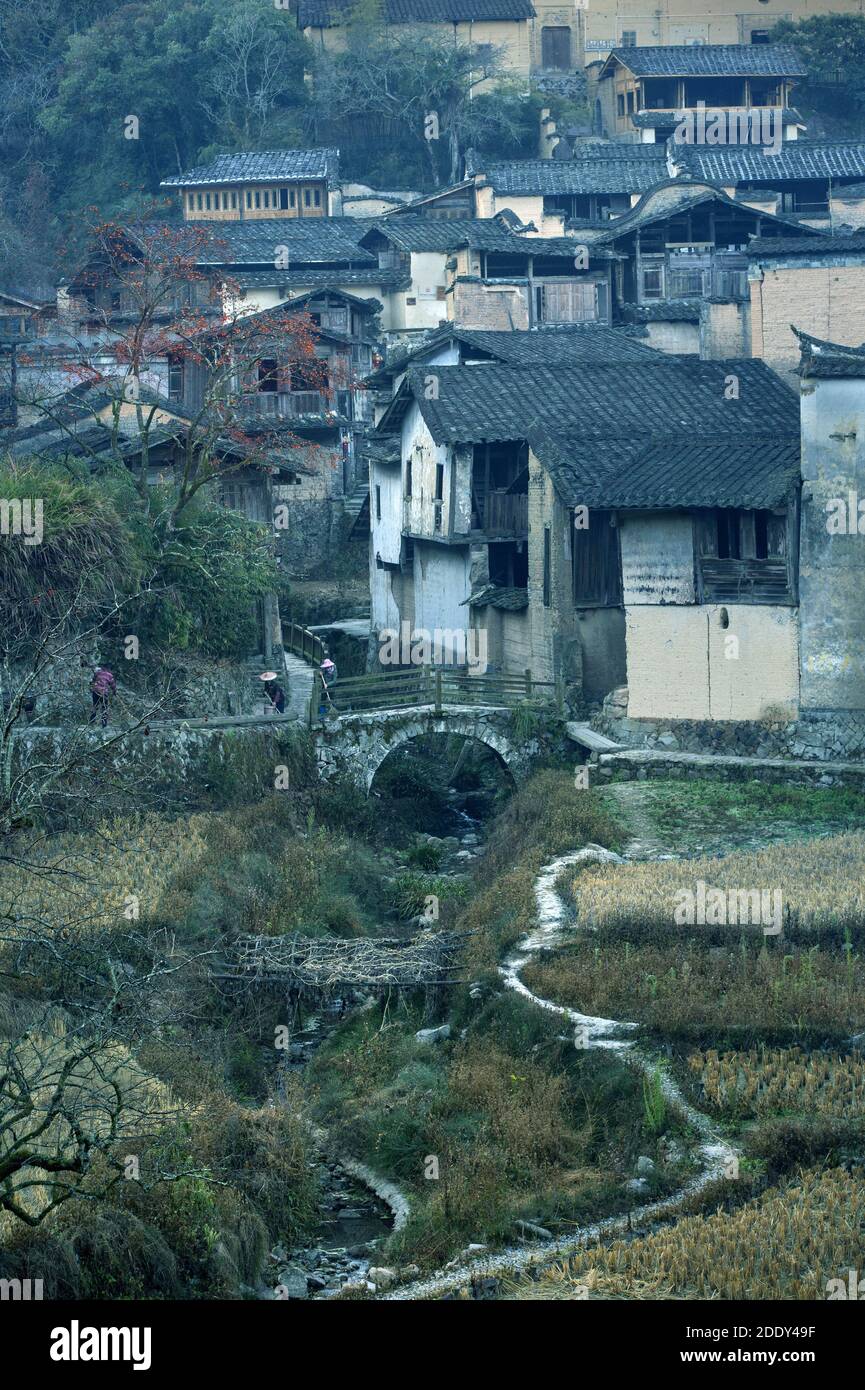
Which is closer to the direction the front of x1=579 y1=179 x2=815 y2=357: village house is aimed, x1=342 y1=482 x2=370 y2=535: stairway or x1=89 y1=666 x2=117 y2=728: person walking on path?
the person walking on path

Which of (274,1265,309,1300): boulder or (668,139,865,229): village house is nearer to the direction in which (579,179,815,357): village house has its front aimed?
the boulder

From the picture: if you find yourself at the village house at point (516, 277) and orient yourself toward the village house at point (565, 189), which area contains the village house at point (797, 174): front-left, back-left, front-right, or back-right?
front-right

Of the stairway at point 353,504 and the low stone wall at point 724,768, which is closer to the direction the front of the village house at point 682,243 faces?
the low stone wall

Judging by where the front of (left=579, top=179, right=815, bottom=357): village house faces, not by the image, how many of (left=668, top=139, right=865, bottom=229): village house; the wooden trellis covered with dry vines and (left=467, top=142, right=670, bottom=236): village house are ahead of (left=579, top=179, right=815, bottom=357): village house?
1

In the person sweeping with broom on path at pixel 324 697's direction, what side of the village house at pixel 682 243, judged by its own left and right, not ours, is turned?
front

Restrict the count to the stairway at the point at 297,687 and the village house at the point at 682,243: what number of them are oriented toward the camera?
2

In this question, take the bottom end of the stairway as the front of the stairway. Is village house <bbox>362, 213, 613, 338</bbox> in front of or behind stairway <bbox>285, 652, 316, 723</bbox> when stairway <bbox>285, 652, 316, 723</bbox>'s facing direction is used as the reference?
behind

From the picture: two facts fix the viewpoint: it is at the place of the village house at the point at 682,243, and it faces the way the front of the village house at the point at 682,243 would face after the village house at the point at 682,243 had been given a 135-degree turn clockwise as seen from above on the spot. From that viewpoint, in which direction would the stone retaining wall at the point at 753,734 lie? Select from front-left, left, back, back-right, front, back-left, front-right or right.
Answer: back-left

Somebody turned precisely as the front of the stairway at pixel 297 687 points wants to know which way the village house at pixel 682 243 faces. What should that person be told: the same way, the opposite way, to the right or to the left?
the same way

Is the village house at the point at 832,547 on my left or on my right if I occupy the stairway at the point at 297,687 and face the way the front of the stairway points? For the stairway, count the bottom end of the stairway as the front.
on my left

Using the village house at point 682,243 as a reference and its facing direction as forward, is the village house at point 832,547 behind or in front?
in front

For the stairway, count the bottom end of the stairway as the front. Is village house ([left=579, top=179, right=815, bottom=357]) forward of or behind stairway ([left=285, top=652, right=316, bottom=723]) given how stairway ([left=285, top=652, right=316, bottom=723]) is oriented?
behind

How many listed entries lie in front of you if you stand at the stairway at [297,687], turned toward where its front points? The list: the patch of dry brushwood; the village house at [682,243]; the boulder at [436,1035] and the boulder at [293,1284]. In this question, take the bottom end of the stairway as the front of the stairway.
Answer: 3

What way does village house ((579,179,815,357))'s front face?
toward the camera

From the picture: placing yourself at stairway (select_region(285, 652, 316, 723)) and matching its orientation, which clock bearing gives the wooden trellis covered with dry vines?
The wooden trellis covered with dry vines is roughly at 12 o'clock from the stairway.

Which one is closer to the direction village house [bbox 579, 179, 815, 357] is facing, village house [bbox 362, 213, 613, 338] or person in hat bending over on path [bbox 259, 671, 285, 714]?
the person in hat bending over on path

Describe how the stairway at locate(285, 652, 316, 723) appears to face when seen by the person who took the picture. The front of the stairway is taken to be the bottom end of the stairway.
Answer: facing the viewer
